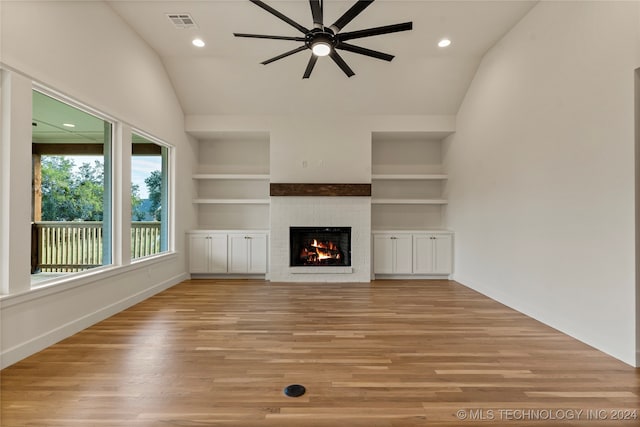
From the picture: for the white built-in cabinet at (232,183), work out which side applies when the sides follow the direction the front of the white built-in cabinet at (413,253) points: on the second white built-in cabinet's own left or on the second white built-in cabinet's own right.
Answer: on the second white built-in cabinet's own right

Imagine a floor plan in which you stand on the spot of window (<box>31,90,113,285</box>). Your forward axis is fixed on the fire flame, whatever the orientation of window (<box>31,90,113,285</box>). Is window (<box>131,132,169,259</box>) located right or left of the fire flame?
left

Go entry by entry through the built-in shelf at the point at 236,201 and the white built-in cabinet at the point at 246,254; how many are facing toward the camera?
2

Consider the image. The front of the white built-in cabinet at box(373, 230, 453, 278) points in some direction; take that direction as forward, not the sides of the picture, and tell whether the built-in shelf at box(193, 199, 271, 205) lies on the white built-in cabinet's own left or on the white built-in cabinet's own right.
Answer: on the white built-in cabinet's own right

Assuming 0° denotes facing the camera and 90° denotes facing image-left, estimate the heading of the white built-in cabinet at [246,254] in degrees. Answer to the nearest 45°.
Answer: approximately 0°

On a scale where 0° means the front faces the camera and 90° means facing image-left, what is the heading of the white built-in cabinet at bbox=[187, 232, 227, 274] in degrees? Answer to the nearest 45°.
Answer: approximately 0°

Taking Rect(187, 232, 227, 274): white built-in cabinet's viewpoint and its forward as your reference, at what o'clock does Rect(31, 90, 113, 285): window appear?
The window is roughly at 1 o'clock from the white built-in cabinet.
